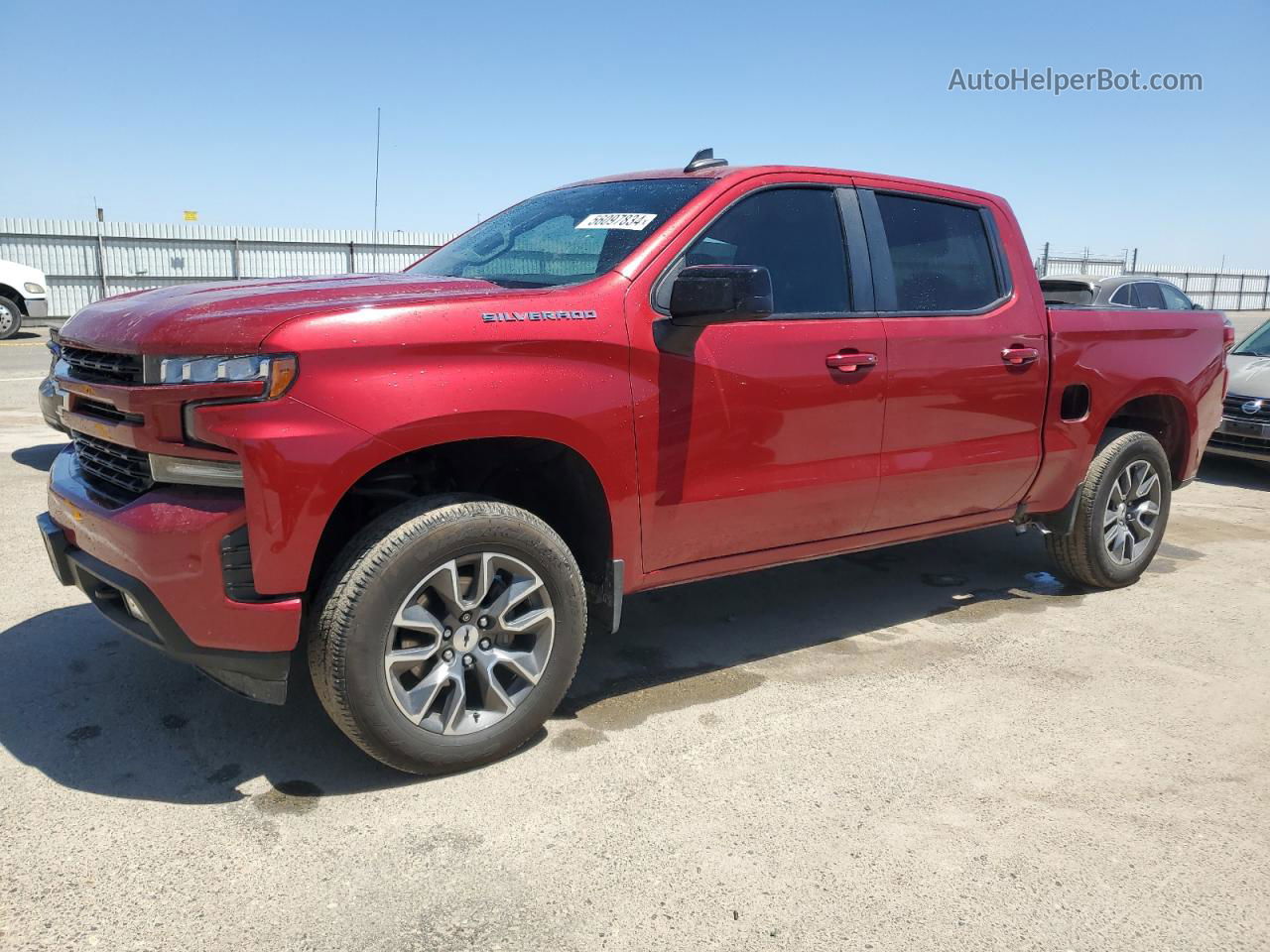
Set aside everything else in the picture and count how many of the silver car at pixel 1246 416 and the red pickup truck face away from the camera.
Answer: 0

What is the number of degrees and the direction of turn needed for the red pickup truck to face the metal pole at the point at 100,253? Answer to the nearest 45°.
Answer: approximately 90° to its right

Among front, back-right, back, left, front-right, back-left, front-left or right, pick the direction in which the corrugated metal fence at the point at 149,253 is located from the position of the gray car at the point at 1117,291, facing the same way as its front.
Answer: back-left

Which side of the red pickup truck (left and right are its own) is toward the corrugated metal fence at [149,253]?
right

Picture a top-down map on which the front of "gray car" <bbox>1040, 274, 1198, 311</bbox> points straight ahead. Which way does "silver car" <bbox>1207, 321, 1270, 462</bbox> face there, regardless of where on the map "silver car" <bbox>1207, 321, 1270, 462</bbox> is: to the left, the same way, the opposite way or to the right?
the opposite way

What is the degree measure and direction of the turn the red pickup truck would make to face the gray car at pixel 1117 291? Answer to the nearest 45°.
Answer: approximately 180°

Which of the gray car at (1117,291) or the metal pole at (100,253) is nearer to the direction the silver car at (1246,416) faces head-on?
the metal pole

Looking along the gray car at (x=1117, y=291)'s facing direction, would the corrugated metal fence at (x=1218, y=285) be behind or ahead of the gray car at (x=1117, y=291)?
ahead

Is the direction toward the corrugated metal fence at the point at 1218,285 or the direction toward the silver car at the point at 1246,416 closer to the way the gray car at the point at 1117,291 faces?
the corrugated metal fence

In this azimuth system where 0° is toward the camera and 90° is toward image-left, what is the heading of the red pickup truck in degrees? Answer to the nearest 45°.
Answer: approximately 45°

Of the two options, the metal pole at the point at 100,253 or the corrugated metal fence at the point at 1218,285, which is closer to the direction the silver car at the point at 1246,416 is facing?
the metal pole

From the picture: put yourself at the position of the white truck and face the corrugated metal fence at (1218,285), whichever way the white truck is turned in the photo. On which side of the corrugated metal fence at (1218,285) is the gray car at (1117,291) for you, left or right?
right
